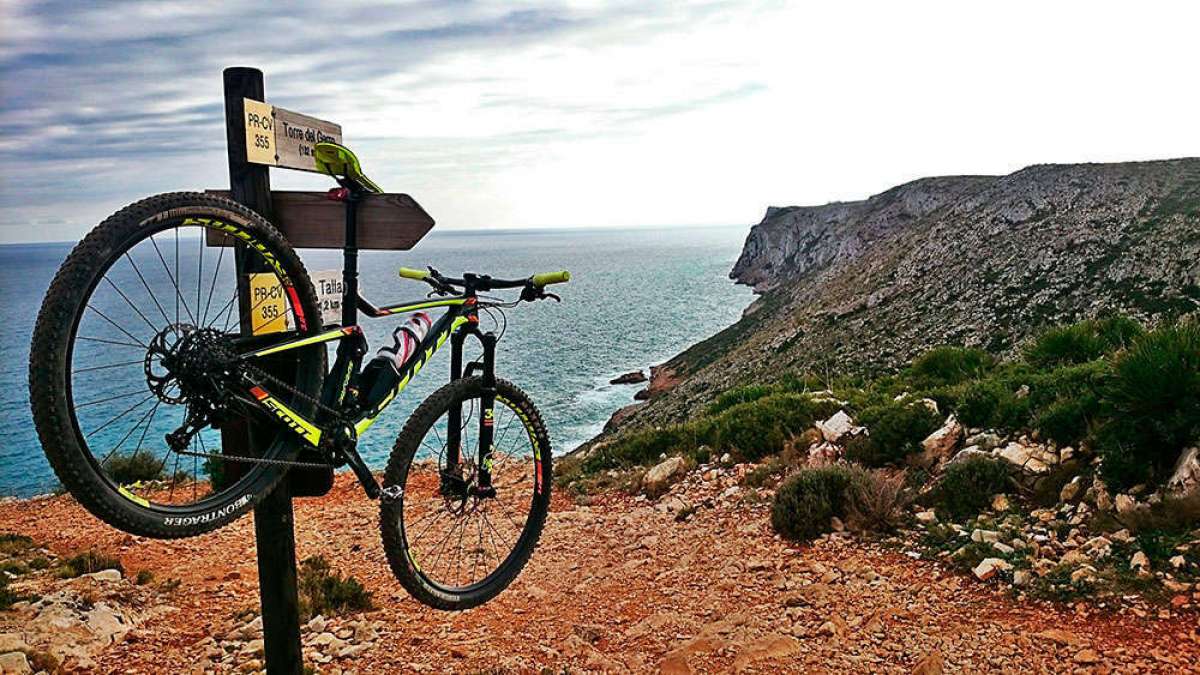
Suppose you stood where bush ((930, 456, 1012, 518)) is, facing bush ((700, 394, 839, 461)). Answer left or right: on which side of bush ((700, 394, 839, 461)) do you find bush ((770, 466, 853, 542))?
left

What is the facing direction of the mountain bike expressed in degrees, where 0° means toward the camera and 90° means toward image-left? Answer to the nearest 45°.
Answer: approximately 225°

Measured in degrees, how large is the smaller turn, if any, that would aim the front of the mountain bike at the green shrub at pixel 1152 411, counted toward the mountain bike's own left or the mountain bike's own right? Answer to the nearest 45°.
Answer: approximately 45° to the mountain bike's own right

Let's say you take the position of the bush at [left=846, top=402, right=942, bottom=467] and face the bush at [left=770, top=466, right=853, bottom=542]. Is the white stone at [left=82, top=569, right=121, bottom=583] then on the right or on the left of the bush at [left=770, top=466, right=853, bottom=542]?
right

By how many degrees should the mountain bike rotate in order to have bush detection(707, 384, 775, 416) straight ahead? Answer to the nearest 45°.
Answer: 0° — it already faces it

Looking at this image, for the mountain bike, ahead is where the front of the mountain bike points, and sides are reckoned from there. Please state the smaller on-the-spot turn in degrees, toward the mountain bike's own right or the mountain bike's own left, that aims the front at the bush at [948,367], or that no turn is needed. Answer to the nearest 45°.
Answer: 0° — it already faces it

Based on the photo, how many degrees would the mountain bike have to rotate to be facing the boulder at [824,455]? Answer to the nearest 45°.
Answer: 0° — it already faces it

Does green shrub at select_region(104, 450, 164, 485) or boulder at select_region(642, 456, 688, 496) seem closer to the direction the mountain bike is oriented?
the boulder
